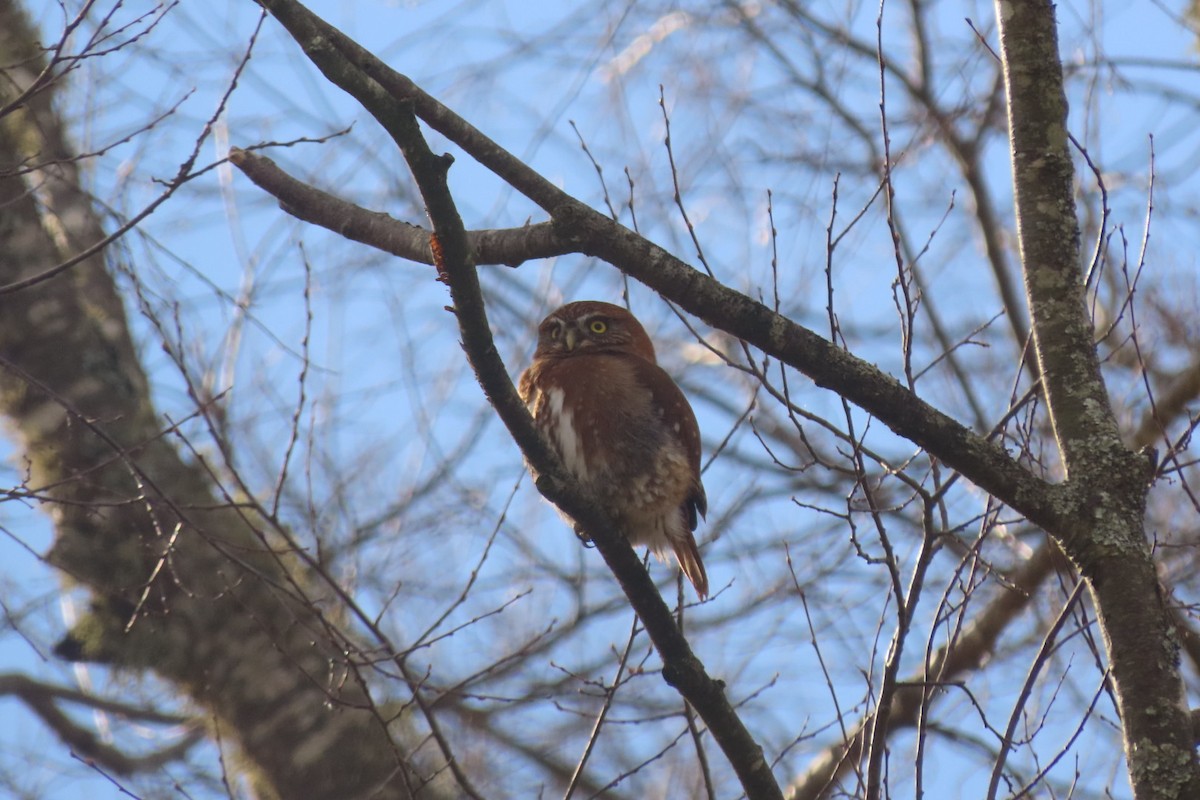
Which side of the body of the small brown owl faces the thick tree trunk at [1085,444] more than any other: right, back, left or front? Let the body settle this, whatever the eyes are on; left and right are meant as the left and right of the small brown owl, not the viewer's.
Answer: left

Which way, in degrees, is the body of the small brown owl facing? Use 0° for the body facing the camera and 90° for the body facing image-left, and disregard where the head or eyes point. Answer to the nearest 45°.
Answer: approximately 45°

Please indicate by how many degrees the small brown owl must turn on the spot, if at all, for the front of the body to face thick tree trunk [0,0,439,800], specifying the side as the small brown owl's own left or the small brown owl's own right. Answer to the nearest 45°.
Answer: approximately 90° to the small brown owl's own right
